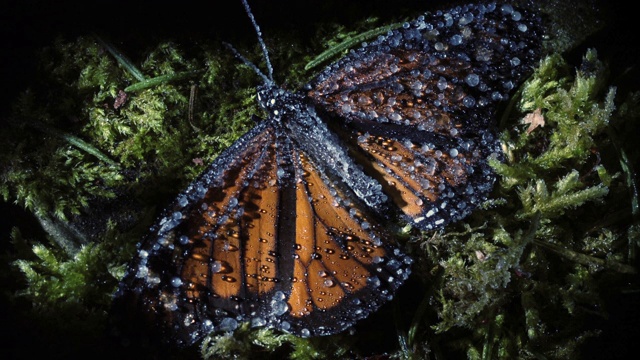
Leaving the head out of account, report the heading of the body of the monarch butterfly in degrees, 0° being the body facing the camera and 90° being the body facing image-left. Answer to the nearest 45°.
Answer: approximately 135°
